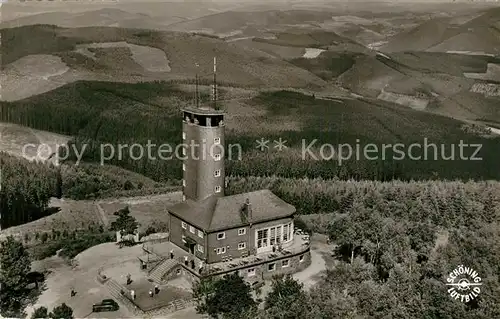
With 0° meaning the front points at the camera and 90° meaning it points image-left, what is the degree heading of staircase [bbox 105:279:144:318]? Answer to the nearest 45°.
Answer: approximately 45°
